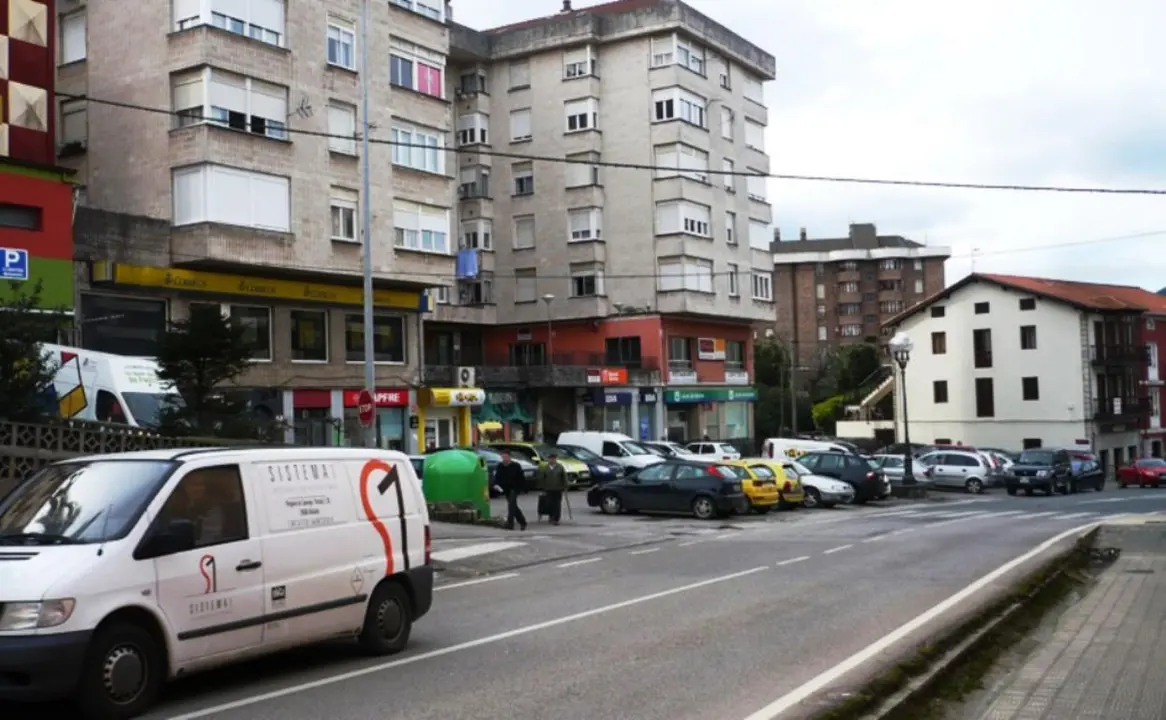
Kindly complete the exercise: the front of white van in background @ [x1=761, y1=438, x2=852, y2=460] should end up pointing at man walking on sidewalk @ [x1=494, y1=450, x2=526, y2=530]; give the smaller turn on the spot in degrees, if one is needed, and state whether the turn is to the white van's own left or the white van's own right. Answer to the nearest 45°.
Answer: approximately 90° to the white van's own right

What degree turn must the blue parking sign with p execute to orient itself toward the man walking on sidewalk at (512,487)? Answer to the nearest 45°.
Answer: approximately 45° to its left

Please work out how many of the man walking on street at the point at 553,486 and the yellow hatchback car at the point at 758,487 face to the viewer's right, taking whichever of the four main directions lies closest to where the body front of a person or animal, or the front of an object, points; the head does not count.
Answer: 0

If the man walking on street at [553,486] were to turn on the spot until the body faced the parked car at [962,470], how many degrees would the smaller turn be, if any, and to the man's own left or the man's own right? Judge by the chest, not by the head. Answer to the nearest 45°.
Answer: approximately 135° to the man's own left

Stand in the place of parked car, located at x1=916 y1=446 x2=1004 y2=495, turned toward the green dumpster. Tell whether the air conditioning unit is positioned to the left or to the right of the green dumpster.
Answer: right

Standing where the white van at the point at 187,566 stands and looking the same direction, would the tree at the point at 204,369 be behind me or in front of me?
behind

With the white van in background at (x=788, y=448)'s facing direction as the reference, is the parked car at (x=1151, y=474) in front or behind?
in front

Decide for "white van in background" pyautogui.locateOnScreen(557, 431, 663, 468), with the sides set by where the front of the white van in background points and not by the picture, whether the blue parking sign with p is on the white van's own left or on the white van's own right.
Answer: on the white van's own right
